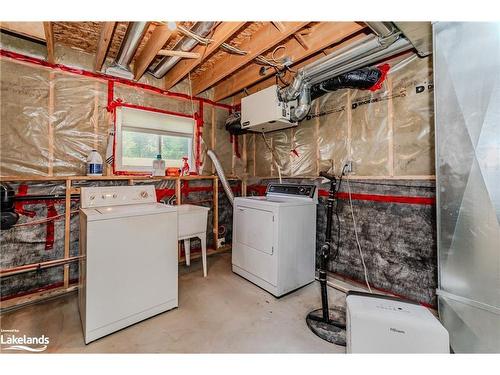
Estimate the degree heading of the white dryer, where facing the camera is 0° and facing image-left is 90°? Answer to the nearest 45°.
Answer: approximately 45°

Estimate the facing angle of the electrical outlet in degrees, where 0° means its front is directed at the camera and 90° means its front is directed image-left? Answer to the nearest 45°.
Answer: approximately 45°

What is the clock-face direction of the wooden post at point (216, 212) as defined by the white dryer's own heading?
The wooden post is roughly at 3 o'clock from the white dryer.

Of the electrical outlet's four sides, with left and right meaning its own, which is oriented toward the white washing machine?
front

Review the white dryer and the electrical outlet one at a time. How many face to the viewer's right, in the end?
0

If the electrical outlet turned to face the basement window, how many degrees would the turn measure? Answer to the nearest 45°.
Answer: approximately 45° to its right

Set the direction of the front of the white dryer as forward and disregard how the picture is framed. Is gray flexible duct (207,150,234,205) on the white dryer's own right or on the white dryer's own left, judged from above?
on the white dryer's own right

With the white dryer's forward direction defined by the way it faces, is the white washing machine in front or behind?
in front

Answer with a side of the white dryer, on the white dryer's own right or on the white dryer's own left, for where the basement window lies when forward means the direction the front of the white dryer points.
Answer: on the white dryer's own right

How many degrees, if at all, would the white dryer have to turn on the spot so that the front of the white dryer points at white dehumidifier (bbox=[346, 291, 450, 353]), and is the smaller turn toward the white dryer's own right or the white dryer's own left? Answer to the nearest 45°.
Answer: approximately 90° to the white dryer's own left

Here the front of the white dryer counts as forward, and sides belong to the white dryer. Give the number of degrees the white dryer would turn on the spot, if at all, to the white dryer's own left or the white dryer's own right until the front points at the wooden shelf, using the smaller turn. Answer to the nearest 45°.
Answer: approximately 45° to the white dryer's own right
